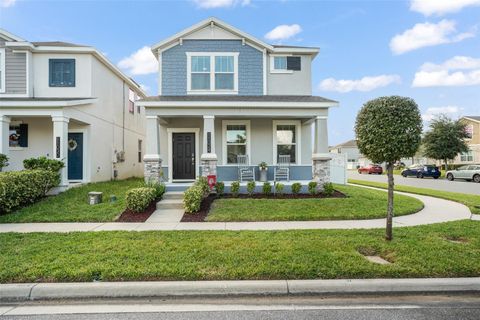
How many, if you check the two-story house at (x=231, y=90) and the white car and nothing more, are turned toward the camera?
1

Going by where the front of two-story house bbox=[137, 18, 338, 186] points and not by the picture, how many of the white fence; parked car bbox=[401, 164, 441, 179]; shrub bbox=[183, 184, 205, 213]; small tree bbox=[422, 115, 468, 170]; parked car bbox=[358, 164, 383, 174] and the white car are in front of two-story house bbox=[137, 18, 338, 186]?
1

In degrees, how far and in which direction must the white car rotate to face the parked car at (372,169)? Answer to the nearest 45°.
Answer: approximately 45° to its right

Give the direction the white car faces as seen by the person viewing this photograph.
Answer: facing to the left of the viewer

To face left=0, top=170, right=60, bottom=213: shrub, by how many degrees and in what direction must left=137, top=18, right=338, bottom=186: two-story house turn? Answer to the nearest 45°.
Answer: approximately 45° to its right

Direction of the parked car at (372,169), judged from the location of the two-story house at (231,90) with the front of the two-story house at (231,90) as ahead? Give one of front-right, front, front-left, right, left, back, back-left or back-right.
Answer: back-left

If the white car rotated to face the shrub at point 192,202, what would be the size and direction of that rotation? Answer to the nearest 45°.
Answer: approximately 90° to its left

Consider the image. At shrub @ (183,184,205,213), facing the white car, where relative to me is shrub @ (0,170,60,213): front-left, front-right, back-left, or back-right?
back-left

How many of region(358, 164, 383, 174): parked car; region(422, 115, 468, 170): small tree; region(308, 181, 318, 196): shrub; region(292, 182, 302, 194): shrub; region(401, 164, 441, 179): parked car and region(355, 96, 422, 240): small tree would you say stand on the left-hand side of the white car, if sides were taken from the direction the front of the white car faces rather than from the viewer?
3

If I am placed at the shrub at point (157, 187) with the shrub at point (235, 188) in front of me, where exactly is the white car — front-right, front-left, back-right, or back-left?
front-left

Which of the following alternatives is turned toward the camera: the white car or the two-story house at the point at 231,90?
the two-story house

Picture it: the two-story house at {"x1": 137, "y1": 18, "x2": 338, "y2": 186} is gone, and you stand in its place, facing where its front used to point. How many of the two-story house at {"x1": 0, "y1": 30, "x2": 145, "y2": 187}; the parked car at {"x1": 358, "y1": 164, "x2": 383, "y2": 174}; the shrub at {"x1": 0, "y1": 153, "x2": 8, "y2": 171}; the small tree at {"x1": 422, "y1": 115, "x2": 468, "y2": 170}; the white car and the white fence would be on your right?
2

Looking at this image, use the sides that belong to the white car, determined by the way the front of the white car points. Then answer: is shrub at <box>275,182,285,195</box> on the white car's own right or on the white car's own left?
on the white car's own left

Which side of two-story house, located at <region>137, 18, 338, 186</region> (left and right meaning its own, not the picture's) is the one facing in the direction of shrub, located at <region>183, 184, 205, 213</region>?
front

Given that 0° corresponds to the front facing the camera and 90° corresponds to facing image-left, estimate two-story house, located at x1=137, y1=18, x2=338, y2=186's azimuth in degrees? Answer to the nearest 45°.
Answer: approximately 0°

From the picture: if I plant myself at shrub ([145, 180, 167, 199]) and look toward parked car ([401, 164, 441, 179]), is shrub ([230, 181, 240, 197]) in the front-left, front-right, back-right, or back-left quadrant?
front-right
